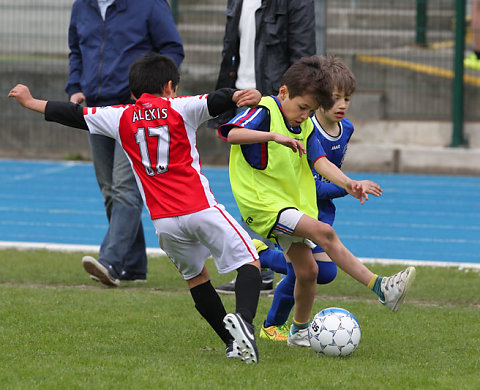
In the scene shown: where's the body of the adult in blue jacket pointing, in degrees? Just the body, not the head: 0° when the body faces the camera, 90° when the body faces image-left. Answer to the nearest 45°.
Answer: approximately 45°

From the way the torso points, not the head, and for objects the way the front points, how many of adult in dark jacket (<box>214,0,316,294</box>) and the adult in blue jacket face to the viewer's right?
0

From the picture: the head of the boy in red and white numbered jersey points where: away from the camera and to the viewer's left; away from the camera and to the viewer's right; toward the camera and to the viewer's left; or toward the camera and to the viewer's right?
away from the camera and to the viewer's right

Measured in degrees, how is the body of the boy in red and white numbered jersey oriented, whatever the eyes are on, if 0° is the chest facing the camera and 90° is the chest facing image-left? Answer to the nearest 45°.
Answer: approximately 225°

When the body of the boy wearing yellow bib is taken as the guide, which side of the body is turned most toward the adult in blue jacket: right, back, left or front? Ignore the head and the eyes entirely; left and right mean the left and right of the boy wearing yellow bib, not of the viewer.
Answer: back

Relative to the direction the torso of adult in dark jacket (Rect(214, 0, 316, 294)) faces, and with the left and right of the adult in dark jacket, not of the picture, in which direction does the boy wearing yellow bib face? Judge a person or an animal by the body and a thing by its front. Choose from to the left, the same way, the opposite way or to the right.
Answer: to the left

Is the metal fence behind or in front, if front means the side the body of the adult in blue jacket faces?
behind

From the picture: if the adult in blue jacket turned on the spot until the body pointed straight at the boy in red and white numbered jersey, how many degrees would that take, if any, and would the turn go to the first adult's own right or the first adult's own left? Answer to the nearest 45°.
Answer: approximately 45° to the first adult's own left

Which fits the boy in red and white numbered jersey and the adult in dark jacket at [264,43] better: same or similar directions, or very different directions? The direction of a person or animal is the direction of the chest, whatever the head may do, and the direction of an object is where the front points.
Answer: very different directions

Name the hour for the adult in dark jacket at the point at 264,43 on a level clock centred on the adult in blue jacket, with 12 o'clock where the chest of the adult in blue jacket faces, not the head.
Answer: The adult in dark jacket is roughly at 8 o'clock from the adult in blue jacket.

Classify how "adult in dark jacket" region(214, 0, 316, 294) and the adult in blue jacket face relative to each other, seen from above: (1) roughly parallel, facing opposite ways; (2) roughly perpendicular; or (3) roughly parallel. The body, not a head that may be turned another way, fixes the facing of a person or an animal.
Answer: roughly parallel
